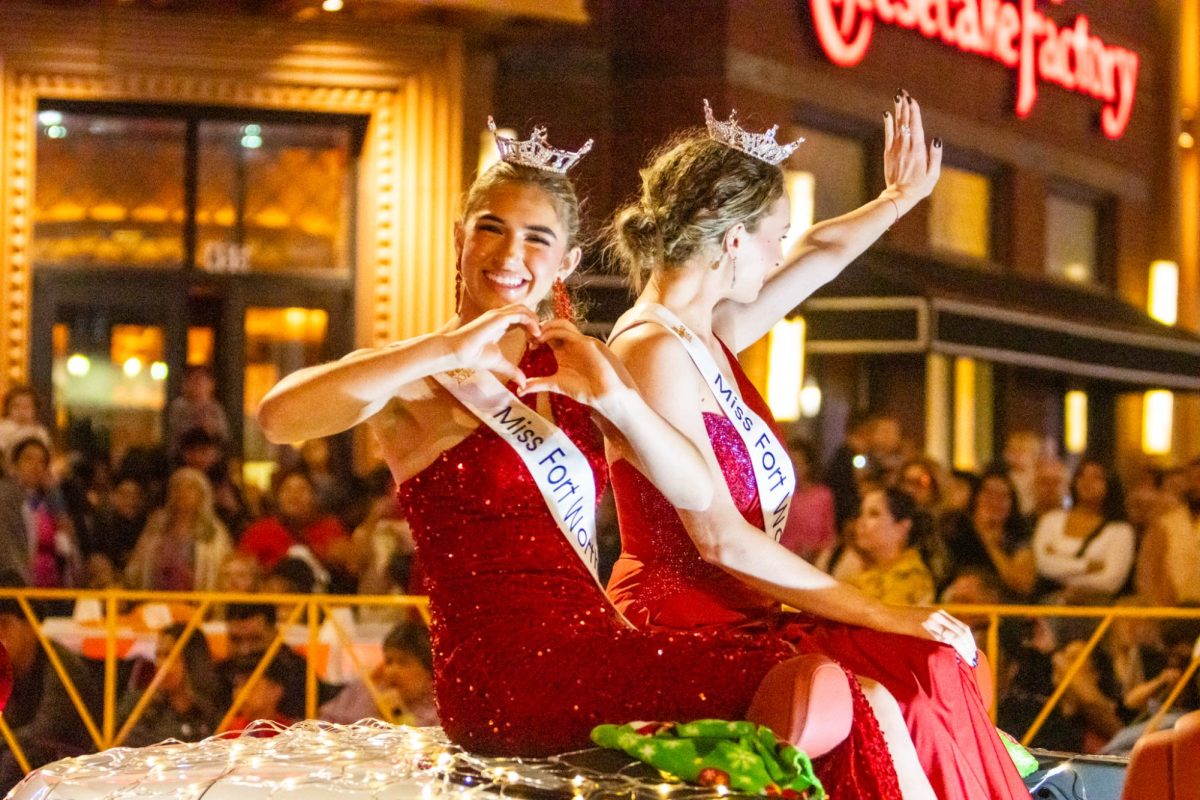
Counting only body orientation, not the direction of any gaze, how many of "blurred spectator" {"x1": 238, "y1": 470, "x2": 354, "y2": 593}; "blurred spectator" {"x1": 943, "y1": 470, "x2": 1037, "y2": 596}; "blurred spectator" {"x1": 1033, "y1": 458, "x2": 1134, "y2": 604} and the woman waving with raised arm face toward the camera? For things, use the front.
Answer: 3

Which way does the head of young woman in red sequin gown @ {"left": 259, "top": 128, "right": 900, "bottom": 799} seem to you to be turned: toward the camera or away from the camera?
toward the camera

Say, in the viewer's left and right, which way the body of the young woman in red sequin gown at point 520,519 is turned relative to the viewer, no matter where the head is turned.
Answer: facing the viewer and to the right of the viewer

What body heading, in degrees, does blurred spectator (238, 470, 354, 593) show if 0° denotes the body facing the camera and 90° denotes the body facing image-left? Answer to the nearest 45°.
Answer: approximately 0°

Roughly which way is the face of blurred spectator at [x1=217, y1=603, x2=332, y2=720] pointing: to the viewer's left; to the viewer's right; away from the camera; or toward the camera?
toward the camera

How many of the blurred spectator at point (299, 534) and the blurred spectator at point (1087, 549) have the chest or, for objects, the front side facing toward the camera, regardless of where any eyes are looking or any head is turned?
2

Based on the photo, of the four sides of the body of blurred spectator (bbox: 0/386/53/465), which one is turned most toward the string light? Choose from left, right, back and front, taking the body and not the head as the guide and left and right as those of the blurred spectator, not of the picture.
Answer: front

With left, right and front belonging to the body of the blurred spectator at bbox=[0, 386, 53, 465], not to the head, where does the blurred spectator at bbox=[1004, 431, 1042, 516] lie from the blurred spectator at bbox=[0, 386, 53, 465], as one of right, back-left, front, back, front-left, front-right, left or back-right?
left

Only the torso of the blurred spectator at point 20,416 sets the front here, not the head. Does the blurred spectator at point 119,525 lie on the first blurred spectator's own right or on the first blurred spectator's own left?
on the first blurred spectator's own left

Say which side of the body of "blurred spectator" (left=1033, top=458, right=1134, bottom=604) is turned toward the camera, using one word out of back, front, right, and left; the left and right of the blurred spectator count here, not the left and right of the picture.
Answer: front

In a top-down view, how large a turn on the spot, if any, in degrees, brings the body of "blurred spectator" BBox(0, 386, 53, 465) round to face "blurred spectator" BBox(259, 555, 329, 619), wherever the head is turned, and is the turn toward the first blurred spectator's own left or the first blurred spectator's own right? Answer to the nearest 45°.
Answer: approximately 45° to the first blurred spectator's own left

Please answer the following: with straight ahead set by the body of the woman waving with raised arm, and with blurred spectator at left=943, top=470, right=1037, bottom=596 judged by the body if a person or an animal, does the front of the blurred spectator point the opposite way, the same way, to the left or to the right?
to the right

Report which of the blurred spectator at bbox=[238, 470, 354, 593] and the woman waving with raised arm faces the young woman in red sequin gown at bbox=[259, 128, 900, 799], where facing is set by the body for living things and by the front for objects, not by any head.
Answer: the blurred spectator

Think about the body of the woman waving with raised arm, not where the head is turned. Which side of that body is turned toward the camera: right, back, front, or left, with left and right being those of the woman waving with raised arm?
right

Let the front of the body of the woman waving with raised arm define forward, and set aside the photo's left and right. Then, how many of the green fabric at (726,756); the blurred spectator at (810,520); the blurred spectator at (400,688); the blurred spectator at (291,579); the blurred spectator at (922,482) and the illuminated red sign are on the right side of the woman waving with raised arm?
1

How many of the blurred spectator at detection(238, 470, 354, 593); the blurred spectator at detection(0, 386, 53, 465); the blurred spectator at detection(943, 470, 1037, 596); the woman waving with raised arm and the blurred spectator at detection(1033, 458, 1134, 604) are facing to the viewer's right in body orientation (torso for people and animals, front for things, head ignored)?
1

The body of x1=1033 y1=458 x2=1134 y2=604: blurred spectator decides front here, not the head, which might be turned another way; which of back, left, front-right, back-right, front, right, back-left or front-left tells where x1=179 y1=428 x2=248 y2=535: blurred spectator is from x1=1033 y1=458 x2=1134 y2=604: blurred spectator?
right

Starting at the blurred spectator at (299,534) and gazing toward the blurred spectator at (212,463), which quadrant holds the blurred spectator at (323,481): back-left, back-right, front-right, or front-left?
front-right

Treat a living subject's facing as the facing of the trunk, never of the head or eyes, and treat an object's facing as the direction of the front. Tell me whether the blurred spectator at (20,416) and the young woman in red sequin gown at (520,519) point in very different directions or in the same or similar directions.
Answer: same or similar directions
